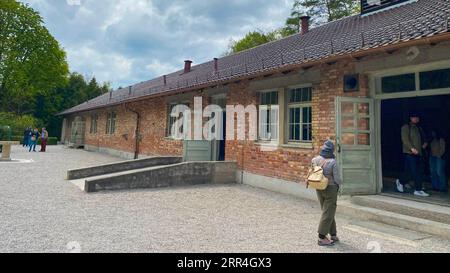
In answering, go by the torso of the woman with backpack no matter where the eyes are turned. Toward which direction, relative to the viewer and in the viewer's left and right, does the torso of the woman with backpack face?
facing away from the viewer and to the right of the viewer

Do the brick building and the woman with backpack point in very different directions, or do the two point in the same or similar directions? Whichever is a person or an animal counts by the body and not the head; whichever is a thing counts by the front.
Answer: very different directions

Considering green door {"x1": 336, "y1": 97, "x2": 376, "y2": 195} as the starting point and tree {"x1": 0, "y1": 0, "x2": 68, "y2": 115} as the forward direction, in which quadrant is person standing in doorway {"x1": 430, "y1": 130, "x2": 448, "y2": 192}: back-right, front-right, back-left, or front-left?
back-right

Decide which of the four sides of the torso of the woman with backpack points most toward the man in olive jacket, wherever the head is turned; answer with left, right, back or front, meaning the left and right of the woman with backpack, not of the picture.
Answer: front

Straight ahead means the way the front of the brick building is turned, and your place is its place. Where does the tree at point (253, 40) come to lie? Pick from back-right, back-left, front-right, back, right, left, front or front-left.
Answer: back-right

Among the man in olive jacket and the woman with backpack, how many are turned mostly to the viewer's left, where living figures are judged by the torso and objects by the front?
0

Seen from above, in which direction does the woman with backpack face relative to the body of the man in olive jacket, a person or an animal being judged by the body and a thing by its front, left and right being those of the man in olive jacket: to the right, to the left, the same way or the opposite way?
to the left
